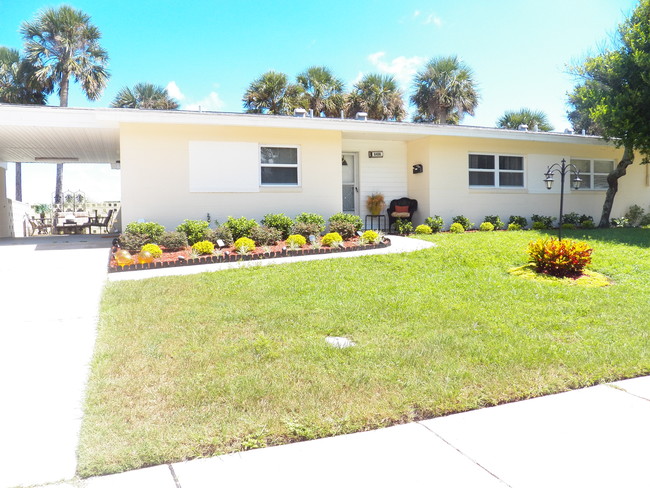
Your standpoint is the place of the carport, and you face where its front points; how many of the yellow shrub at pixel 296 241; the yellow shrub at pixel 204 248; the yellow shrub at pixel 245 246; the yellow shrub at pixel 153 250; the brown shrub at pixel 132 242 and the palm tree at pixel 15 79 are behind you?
1

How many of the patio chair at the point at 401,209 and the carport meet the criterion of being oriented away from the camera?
0

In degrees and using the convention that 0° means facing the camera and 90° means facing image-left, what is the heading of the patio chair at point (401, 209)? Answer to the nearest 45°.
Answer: approximately 45°

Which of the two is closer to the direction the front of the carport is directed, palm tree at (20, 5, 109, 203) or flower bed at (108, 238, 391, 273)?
the flower bed

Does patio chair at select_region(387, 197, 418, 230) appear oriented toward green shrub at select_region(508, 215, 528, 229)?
no

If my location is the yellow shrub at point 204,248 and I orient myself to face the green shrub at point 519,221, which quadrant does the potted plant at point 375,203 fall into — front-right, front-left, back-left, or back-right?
front-left

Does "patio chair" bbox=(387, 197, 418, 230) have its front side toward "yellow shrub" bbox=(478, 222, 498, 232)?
no

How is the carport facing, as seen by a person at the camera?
facing the viewer

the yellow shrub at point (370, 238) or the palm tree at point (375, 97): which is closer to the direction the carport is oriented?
the yellow shrub

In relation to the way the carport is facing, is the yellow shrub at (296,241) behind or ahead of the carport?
ahead

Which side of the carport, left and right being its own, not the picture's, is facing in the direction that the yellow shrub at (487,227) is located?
left

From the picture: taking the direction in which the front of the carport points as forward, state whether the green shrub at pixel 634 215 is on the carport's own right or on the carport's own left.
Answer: on the carport's own left
